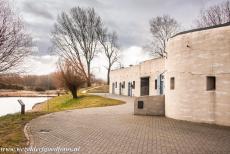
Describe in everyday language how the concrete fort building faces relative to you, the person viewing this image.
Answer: facing the viewer and to the left of the viewer

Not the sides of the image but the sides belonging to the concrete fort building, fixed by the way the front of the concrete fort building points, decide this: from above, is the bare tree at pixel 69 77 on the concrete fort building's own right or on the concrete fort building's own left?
on the concrete fort building's own right
